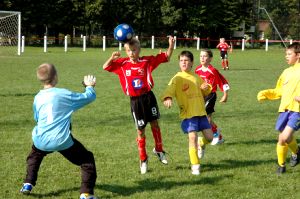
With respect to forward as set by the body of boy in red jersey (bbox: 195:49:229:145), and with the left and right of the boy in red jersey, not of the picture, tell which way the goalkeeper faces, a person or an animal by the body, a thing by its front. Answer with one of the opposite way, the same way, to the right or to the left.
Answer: the opposite way

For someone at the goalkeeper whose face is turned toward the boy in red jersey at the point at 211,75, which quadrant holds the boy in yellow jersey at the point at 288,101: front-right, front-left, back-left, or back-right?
front-right

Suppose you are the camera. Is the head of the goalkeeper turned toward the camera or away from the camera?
away from the camera

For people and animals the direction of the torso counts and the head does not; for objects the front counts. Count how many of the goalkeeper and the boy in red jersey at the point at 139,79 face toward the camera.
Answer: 1

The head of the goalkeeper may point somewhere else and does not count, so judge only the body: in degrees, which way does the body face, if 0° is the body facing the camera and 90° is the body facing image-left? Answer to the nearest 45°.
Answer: approximately 225°

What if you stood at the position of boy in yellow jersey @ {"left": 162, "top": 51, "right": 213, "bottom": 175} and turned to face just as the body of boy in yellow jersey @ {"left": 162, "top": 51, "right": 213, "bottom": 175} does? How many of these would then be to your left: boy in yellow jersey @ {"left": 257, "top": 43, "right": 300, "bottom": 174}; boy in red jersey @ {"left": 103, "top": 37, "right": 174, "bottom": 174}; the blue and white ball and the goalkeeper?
1

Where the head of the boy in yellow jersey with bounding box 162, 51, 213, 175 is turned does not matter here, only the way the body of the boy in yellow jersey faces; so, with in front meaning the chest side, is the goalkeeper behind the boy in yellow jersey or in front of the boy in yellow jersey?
in front

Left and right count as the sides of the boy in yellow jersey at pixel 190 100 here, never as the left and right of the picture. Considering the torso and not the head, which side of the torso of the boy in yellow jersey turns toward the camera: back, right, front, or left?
front

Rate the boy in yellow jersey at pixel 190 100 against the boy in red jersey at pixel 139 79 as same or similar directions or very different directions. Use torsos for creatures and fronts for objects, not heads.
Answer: same or similar directions

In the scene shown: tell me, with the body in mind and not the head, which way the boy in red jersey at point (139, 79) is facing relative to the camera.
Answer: toward the camera

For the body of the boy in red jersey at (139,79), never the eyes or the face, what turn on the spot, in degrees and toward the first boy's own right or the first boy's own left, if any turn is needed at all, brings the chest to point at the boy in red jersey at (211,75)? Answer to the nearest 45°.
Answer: approximately 135° to the first boy's own left

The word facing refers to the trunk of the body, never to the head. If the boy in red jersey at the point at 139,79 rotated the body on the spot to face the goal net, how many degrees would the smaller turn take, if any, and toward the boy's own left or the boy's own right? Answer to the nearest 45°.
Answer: approximately 180°

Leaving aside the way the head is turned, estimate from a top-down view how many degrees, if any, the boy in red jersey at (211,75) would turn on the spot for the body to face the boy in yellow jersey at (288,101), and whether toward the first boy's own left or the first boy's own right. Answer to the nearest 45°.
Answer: approximately 90° to the first boy's own left

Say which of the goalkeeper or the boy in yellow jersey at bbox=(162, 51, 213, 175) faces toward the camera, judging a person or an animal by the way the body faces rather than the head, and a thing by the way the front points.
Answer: the boy in yellow jersey

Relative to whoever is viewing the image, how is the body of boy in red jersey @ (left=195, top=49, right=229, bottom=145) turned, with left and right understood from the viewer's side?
facing the viewer and to the left of the viewer

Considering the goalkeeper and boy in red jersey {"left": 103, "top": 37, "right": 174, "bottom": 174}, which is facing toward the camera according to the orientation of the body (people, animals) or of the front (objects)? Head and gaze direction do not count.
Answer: the boy in red jersey
